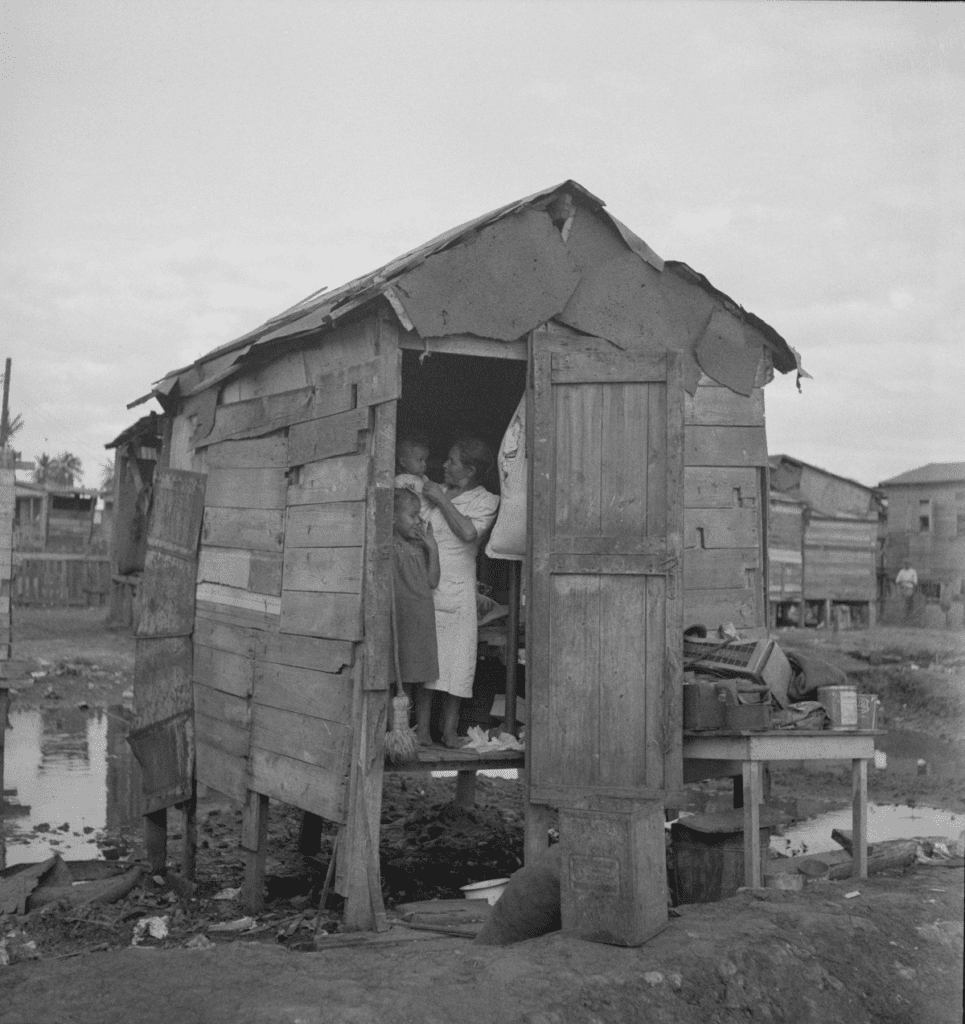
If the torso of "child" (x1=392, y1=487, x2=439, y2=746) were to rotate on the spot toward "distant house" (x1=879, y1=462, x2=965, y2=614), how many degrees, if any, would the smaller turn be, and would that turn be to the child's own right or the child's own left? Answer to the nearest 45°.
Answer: approximately 90° to the child's own left

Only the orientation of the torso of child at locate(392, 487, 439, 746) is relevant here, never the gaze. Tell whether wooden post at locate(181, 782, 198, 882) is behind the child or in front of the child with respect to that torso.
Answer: behind

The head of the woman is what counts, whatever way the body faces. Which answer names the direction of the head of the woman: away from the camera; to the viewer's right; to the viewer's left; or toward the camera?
to the viewer's left

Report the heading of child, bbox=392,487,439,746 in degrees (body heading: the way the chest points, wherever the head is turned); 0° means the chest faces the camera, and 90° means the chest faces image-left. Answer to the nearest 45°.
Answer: approximately 315°

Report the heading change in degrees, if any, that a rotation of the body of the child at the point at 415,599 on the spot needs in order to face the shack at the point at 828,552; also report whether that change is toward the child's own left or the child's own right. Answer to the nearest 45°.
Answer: approximately 90° to the child's own left

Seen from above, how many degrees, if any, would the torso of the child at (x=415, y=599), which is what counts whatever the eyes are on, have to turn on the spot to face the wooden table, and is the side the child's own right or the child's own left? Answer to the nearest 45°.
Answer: approximately 45° to the child's own left

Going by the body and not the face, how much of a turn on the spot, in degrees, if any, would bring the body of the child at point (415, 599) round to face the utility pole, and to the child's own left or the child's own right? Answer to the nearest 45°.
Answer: approximately 180°

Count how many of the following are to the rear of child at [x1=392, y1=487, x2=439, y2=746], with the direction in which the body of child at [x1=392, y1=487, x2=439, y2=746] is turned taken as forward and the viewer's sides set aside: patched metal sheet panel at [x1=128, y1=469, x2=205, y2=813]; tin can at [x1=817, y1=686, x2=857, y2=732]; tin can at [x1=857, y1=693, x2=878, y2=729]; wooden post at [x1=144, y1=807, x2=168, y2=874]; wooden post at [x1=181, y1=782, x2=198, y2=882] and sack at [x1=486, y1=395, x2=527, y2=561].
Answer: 3

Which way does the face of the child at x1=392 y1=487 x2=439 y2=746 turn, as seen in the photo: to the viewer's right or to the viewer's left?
to the viewer's right
